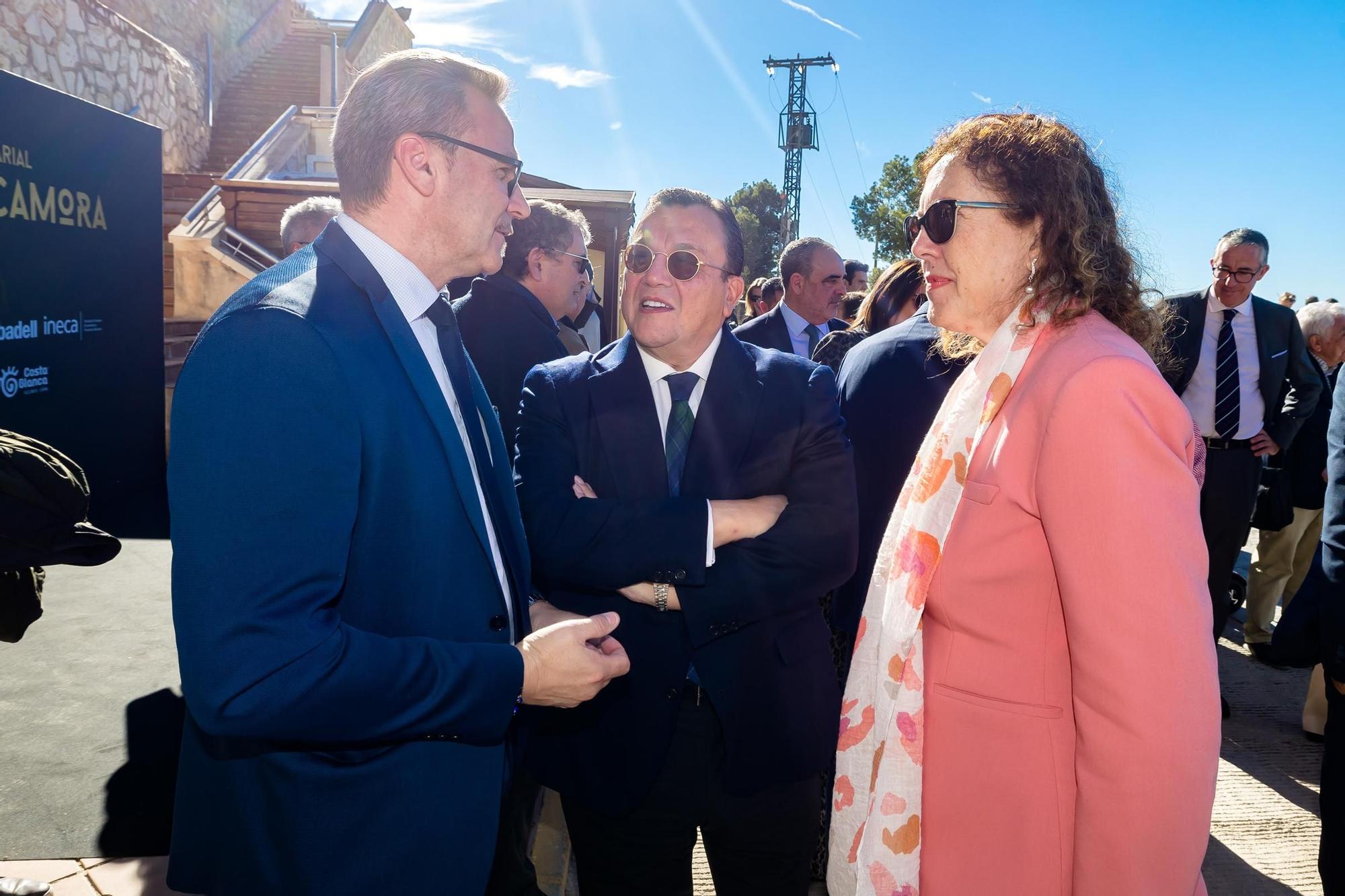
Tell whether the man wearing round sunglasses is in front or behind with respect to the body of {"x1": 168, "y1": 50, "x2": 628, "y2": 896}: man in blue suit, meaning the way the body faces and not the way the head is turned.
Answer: in front

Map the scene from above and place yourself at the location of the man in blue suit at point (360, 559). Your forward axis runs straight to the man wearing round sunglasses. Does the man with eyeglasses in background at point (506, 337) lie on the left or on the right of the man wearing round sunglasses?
left

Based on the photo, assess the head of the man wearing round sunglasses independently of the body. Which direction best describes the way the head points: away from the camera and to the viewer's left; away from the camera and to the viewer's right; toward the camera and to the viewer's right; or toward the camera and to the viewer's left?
toward the camera and to the viewer's left

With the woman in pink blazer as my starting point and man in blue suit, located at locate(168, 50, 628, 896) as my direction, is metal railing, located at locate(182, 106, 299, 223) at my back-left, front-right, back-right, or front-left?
front-right

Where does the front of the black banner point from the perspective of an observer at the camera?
facing the viewer and to the right of the viewer

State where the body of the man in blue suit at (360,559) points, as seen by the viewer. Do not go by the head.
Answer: to the viewer's right

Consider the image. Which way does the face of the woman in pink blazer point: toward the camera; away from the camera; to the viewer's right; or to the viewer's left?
to the viewer's left

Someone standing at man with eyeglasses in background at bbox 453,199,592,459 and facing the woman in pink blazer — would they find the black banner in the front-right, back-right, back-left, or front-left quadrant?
back-right

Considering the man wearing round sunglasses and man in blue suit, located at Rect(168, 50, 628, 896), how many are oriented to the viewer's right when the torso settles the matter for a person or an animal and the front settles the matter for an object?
1

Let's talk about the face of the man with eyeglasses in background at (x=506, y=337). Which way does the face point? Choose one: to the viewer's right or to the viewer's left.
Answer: to the viewer's right

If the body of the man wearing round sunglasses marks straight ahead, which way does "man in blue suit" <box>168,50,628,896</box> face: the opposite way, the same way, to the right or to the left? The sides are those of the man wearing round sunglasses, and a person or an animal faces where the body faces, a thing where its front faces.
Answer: to the left

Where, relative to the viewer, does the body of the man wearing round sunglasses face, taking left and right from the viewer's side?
facing the viewer

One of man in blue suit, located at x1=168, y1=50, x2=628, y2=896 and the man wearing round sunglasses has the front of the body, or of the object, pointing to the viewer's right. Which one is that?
the man in blue suit

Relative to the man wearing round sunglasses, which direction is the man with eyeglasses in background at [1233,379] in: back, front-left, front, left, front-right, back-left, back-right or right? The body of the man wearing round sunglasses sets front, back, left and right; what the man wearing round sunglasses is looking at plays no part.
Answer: back-left

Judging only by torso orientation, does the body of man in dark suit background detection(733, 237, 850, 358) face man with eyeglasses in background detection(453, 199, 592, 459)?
no

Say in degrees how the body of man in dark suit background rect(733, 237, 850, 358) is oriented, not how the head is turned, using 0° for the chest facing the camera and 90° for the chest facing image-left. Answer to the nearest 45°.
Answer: approximately 315°

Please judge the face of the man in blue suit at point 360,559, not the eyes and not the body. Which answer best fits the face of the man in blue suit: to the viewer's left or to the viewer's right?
to the viewer's right

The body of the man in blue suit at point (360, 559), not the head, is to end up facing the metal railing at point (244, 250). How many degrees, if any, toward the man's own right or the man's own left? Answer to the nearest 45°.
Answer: approximately 90° to the man's own left
